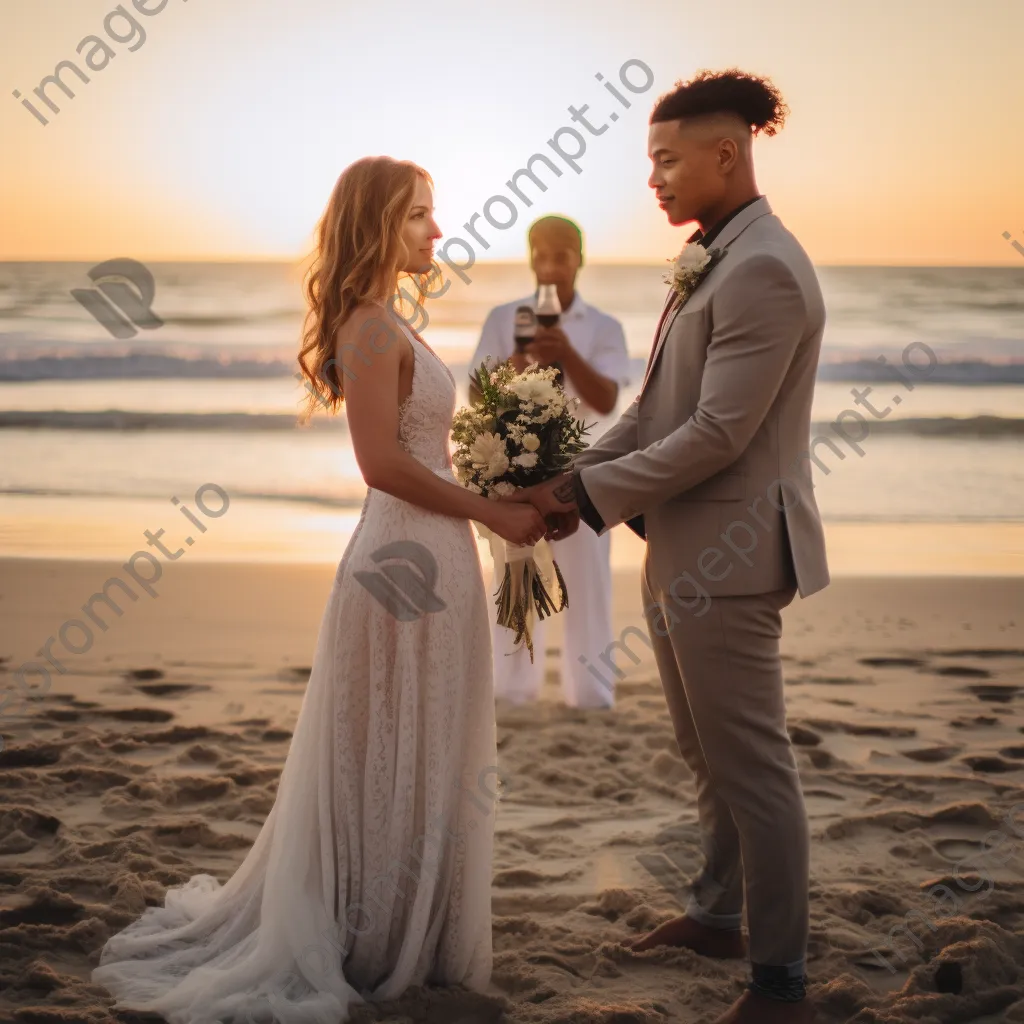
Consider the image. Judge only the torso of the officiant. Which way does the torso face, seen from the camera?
toward the camera

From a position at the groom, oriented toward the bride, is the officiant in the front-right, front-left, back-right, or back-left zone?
front-right

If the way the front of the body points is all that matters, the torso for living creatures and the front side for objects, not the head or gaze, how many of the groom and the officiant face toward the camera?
1

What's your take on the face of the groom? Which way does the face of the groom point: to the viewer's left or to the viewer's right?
to the viewer's left

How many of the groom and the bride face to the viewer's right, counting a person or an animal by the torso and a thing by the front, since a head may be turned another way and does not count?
1

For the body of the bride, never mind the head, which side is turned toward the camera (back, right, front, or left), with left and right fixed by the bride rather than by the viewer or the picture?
right

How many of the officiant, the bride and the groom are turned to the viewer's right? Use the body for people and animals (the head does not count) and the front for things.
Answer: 1

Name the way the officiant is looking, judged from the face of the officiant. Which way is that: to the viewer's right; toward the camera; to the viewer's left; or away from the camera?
toward the camera

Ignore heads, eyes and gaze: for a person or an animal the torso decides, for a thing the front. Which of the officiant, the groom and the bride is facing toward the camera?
the officiant

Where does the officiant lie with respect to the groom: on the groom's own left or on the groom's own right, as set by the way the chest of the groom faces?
on the groom's own right

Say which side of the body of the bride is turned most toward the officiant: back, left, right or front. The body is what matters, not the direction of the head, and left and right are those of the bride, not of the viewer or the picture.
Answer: left

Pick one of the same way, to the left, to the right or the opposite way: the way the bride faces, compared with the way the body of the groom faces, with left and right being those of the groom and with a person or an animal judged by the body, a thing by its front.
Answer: the opposite way

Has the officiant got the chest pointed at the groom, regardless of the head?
yes

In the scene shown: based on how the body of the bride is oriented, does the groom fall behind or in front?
in front

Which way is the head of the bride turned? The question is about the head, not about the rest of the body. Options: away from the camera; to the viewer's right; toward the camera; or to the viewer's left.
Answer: to the viewer's right

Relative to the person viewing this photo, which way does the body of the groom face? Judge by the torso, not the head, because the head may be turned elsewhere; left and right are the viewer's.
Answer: facing to the left of the viewer
